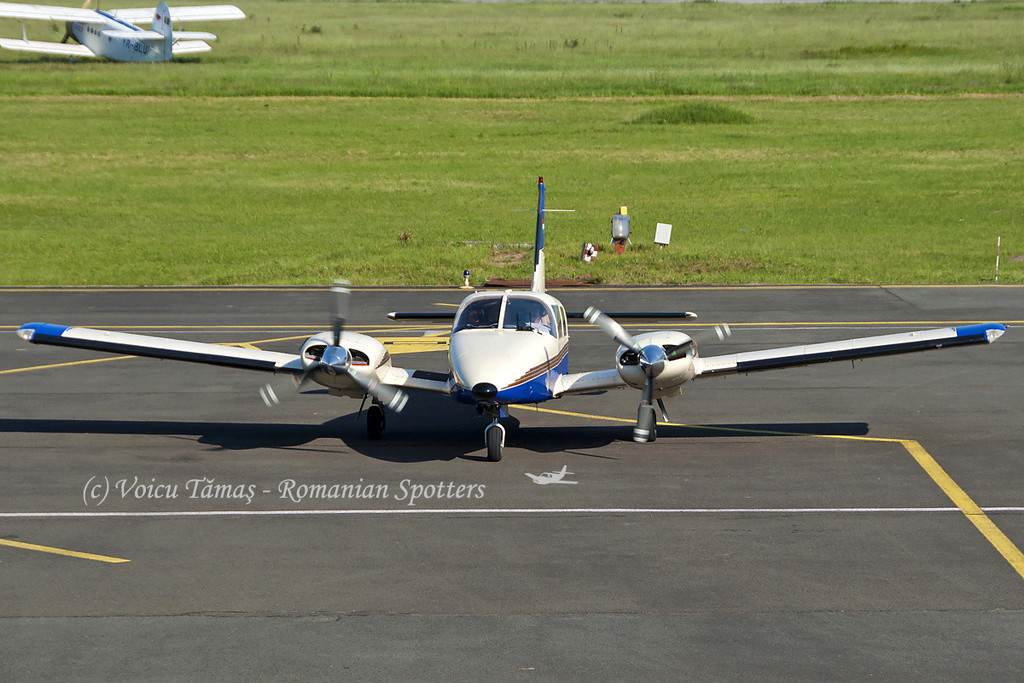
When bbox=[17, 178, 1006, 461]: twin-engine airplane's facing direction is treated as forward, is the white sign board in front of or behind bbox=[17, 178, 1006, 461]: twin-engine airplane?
behind

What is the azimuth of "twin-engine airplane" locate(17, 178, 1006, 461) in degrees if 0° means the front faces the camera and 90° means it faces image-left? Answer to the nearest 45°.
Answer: approximately 0°
